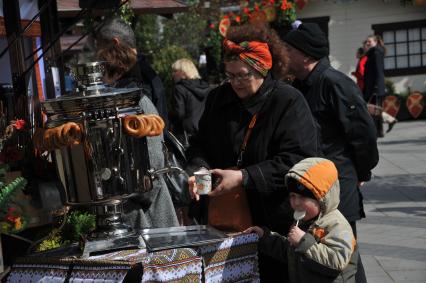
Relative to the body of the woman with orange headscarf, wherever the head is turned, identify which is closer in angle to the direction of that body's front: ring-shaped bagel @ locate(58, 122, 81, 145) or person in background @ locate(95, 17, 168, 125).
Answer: the ring-shaped bagel

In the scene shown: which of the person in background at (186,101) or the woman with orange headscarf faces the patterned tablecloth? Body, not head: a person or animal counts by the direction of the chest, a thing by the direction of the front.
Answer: the woman with orange headscarf

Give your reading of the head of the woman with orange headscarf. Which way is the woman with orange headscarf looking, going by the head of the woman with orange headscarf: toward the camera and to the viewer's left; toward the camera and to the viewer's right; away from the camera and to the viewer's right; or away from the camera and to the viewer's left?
toward the camera and to the viewer's left

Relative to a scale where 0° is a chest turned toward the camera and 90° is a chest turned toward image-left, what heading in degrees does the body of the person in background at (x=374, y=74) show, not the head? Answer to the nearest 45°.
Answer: approximately 90°

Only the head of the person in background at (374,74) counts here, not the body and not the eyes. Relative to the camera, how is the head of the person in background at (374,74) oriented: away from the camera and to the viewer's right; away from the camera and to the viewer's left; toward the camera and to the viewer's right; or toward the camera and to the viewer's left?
toward the camera and to the viewer's left

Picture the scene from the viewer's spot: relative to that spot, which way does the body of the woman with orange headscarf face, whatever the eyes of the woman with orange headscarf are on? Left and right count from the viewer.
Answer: facing the viewer and to the left of the viewer

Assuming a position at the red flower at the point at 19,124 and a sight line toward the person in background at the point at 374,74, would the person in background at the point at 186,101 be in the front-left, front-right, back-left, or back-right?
front-left

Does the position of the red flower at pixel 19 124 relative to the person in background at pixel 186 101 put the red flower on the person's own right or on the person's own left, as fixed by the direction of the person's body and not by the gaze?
on the person's own left

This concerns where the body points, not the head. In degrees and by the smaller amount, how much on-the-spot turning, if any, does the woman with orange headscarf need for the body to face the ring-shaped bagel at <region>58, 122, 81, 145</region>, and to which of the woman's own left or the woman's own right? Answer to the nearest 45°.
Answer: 0° — they already face it

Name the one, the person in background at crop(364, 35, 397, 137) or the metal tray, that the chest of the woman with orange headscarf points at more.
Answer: the metal tray

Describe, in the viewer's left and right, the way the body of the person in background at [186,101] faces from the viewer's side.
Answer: facing away from the viewer and to the left of the viewer

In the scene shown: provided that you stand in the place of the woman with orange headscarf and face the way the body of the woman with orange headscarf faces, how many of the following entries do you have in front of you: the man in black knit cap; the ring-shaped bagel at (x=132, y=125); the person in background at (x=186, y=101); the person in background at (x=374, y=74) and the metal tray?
2

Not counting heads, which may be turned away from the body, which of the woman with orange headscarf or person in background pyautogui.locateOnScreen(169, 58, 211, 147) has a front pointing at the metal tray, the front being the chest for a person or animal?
the woman with orange headscarf
